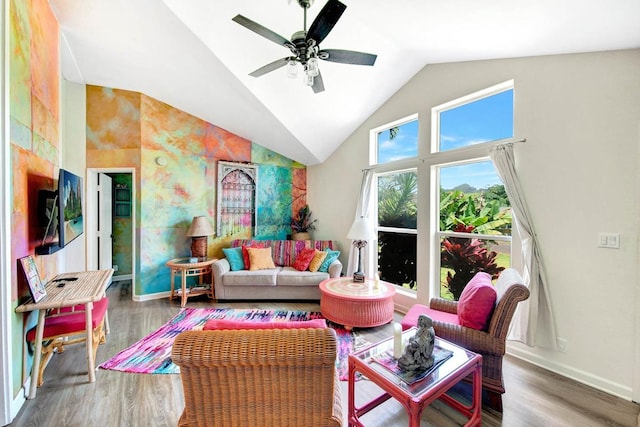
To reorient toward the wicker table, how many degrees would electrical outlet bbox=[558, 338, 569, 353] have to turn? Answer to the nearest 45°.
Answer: approximately 45° to its right

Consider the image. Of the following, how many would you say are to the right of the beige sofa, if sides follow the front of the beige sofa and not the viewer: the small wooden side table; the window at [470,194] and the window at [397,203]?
1

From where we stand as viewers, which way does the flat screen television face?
facing to the right of the viewer

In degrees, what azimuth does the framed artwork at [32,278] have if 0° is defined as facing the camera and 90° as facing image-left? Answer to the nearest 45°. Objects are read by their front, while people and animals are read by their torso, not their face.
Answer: approximately 315°

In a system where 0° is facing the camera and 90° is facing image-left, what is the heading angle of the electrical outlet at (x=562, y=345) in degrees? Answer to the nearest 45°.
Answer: approximately 45°

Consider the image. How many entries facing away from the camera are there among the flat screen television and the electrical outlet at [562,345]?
0

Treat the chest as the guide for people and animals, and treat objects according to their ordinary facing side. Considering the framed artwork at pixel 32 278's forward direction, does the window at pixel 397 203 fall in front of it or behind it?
in front

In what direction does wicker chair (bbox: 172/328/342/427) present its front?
away from the camera

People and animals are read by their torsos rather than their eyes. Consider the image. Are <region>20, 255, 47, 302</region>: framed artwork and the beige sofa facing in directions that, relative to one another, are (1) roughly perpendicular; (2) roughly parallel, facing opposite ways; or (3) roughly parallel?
roughly perpendicular

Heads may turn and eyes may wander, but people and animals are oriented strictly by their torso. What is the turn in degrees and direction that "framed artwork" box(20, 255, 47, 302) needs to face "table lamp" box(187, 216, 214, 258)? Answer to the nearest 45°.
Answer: approximately 90° to its left

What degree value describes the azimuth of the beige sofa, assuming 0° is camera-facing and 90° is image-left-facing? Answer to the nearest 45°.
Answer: approximately 0°

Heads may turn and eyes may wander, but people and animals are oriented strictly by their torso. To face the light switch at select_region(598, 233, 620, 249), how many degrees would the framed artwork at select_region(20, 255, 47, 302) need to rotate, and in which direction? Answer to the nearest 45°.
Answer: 0° — it already faces it

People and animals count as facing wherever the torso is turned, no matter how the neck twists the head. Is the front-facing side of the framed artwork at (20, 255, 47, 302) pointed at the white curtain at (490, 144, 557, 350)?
yes

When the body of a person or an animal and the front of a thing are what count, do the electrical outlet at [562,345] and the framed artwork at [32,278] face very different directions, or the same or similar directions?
very different directions

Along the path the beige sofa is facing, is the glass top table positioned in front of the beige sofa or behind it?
in front
